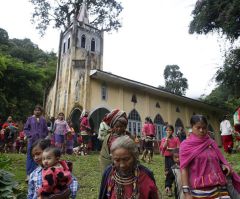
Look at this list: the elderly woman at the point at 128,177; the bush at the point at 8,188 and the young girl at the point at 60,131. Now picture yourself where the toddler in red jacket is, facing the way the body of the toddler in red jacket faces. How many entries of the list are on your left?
1

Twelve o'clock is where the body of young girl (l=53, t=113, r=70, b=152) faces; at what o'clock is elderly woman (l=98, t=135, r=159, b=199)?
The elderly woman is roughly at 12 o'clock from the young girl.

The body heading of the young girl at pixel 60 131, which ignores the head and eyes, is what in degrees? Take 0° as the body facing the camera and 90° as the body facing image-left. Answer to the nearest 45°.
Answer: approximately 0°

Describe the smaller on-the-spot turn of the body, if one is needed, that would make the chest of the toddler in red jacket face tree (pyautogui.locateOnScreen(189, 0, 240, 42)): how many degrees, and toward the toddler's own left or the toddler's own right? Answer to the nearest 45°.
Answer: approximately 180°

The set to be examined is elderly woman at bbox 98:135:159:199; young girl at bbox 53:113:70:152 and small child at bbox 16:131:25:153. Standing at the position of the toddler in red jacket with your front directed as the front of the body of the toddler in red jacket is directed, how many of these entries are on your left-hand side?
1

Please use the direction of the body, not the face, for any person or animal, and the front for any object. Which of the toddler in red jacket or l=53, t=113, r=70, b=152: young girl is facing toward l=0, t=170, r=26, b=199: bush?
the young girl

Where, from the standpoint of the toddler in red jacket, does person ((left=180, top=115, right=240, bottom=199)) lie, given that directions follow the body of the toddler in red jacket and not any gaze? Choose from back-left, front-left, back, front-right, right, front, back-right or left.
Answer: back-left

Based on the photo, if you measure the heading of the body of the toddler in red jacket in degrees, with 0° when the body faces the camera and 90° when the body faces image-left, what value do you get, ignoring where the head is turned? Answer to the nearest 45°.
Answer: approximately 45°

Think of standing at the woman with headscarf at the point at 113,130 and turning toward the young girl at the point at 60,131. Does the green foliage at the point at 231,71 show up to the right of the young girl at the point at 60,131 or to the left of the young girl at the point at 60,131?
right

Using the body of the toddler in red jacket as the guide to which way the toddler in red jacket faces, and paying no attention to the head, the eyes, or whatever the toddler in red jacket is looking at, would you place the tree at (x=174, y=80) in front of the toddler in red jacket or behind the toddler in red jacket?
behind

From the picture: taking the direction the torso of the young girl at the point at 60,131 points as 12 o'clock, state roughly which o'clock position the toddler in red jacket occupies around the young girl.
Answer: The toddler in red jacket is roughly at 12 o'clock from the young girl.
